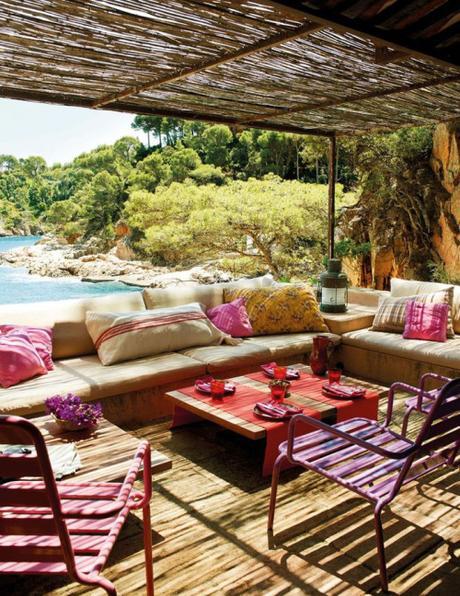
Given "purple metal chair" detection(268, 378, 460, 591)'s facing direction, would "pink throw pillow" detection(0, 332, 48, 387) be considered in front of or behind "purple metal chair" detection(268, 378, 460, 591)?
in front

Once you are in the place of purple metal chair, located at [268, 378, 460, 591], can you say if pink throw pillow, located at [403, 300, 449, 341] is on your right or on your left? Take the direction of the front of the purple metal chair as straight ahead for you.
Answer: on your right

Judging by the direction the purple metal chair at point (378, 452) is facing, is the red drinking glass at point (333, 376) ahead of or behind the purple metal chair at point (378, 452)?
ahead

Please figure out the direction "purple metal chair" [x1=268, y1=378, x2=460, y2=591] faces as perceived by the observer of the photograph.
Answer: facing away from the viewer and to the left of the viewer

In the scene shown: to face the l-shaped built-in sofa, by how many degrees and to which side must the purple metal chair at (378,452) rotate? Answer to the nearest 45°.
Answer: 0° — it already faces it

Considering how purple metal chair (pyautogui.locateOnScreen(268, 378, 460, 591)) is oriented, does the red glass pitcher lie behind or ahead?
ahead

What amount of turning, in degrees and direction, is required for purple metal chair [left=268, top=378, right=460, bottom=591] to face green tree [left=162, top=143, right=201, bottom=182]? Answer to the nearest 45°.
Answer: approximately 45° to its right
